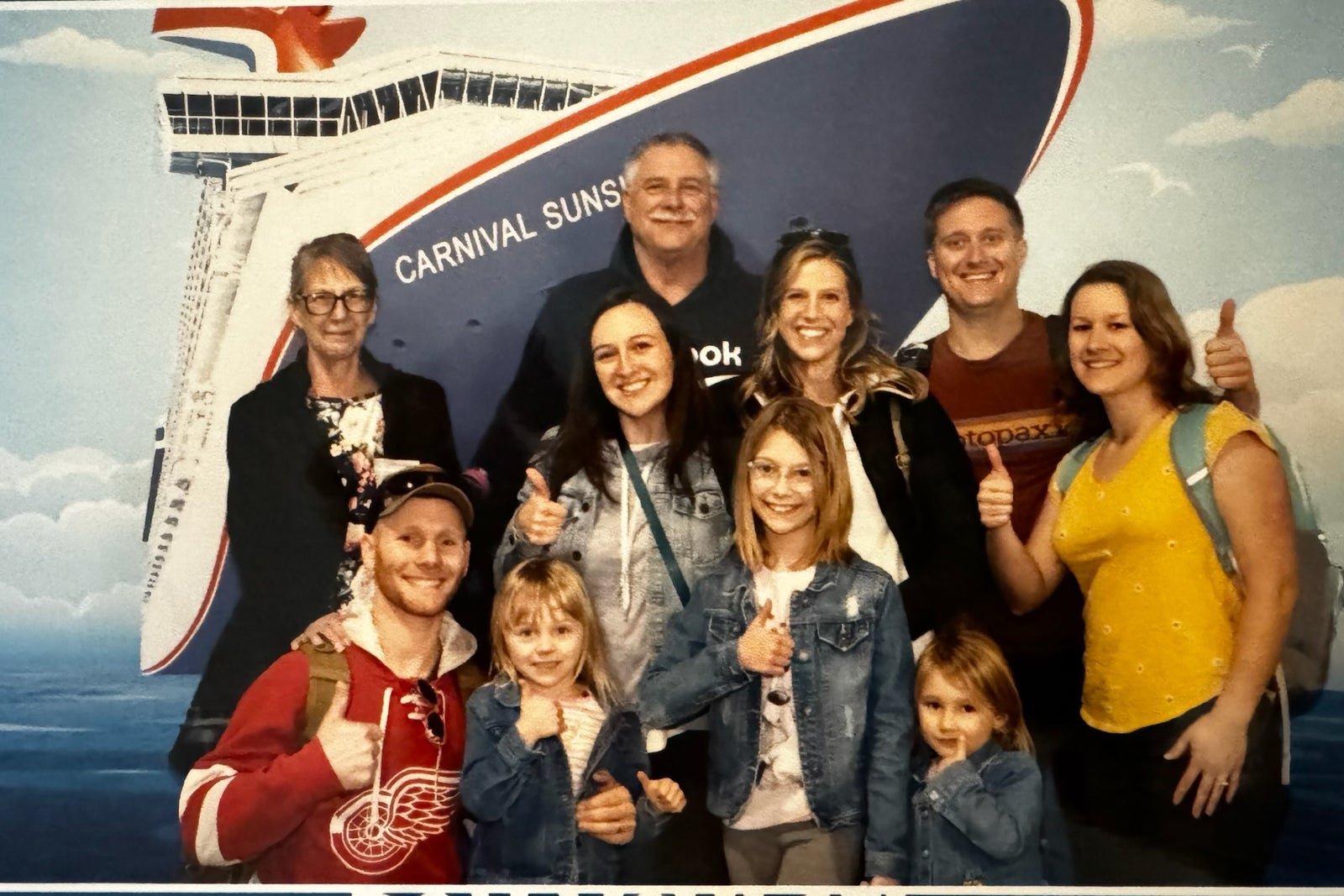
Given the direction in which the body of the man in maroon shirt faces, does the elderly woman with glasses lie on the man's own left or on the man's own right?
on the man's own right

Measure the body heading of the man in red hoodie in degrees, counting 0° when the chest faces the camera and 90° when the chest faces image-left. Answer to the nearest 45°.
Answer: approximately 315°

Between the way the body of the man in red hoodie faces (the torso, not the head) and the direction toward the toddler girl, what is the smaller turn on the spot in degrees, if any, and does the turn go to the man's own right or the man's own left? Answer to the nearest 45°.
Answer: approximately 45° to the man's own left

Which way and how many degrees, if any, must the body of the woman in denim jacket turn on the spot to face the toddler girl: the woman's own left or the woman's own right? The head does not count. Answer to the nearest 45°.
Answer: approximately 90° to the woman's own left

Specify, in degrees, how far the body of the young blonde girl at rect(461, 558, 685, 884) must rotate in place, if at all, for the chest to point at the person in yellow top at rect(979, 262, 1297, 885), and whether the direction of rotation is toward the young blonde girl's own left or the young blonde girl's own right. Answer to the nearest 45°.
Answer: approximately 90° to the young blonde girl's own left

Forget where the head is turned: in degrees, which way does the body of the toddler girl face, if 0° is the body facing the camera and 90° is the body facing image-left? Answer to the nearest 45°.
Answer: approximately 45°

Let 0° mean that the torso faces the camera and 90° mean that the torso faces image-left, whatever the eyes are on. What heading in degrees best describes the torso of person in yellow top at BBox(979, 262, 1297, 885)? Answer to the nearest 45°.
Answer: approximately 45°

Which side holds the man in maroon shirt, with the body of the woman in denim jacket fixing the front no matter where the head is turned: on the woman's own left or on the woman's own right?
on the woman's own left
